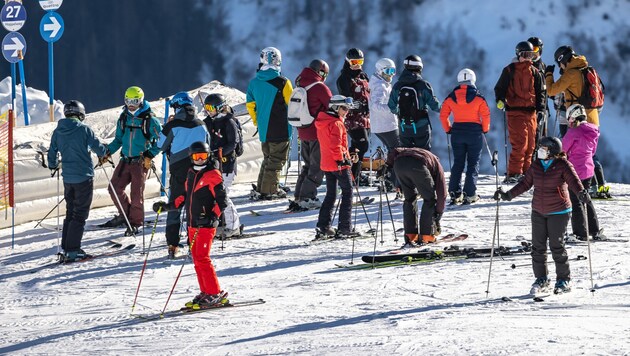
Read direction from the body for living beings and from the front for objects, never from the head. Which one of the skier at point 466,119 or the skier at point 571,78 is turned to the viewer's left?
the skier at point 571,78

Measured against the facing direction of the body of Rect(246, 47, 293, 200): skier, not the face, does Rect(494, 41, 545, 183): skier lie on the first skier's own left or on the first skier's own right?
on the first skier's own right

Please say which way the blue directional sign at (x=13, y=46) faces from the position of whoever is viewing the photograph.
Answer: facing the viewer

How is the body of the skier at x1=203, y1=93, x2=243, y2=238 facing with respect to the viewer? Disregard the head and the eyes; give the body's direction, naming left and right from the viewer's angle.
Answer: facing the viewer and to the left of the viewer

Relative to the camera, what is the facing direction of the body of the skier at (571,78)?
to the viewer's left

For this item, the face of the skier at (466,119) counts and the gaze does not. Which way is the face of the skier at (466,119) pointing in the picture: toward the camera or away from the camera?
away from the camera

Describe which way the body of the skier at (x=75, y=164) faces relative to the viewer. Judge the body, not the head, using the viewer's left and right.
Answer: facing away from the viewer and to the right of the viewer

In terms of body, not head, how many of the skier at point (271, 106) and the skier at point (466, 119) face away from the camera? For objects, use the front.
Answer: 2
